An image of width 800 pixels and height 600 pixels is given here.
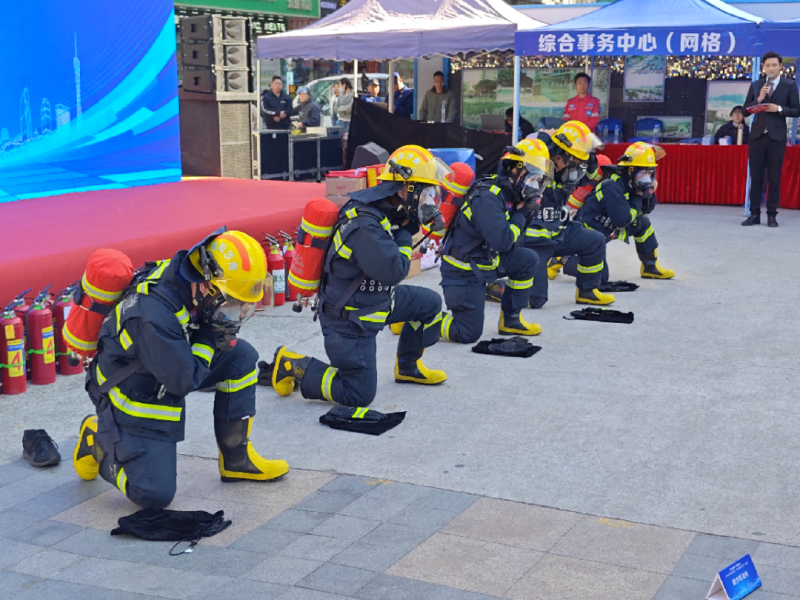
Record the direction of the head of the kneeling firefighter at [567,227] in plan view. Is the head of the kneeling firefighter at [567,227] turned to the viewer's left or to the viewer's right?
to the viewer's right

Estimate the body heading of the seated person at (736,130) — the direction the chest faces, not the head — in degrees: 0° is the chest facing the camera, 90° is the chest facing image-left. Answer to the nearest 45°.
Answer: approximately 0°

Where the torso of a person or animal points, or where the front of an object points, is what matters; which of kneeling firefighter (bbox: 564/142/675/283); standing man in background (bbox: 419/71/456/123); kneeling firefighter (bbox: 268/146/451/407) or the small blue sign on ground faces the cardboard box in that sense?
the standing man in background

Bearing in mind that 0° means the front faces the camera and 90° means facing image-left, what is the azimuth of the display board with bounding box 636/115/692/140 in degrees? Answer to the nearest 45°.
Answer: approximately 0°

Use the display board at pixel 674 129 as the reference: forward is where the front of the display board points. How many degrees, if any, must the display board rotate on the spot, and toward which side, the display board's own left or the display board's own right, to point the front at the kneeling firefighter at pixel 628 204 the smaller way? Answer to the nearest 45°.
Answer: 0° — it already faces them

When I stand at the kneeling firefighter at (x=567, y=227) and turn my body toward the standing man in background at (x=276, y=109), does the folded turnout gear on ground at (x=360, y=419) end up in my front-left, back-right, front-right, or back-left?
back-left

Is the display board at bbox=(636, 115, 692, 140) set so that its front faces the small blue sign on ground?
yes

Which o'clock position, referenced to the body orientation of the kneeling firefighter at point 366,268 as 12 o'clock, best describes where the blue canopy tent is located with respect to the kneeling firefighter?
The blue canopy tent is roughly at 10 o'clock from the kneeling firefighter.

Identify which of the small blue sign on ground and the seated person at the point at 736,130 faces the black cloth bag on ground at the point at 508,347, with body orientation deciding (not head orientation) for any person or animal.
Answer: the seated person

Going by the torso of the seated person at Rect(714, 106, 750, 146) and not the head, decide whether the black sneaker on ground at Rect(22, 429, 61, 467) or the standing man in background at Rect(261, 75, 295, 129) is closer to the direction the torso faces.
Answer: the black sneaker on ground
